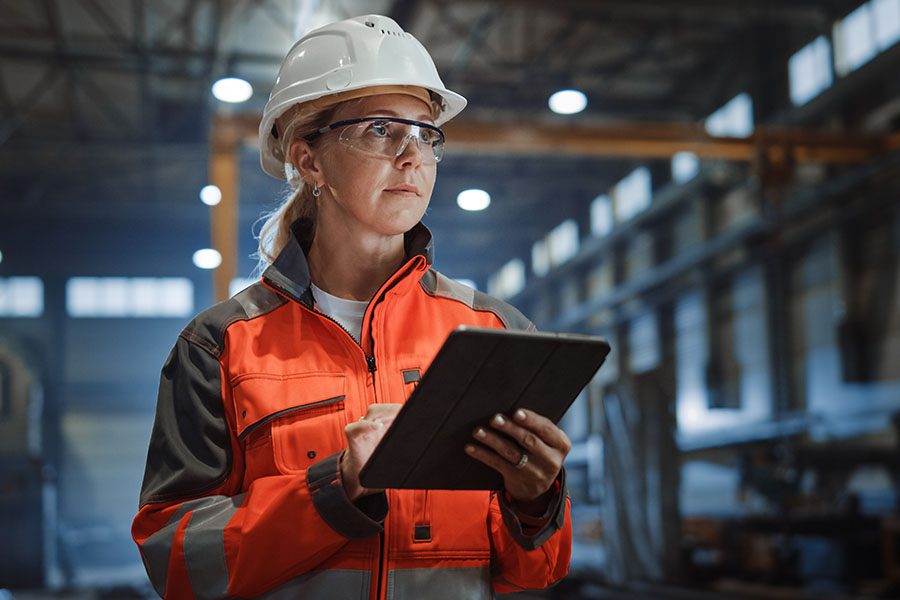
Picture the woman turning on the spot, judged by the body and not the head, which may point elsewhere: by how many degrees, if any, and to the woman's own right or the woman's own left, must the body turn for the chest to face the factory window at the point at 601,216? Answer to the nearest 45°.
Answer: approximately 135° to the woman's own left

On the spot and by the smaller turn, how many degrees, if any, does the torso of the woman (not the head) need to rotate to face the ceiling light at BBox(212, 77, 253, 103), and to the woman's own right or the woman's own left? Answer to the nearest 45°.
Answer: approximately 135° to the woman's own left

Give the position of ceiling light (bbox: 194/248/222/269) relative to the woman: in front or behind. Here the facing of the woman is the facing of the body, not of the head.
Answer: behind

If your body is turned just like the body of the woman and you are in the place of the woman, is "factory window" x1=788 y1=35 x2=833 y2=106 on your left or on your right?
on your left

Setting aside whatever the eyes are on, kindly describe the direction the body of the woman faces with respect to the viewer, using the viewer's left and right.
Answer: facing the viewer and to the right of the viewer

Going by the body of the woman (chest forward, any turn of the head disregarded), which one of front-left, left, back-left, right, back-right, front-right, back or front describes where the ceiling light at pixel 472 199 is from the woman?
back-left

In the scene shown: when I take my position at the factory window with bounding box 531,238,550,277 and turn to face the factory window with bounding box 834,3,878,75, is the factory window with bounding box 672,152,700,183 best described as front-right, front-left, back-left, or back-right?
front-left

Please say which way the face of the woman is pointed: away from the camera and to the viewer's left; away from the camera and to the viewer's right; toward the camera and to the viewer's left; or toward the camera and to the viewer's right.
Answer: toward the camera and to the viewer's right

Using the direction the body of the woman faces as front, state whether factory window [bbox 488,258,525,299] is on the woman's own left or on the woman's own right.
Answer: on the woman's own left
